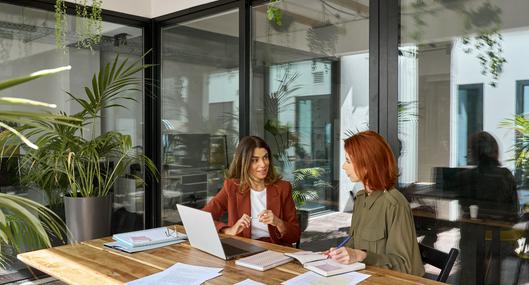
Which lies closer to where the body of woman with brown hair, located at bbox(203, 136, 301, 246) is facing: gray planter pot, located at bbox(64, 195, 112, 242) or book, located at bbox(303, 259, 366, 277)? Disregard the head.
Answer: the book

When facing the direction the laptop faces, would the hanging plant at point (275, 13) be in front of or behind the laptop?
in front

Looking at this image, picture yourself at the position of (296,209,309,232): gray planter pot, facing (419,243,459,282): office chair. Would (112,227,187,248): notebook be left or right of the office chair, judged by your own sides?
right

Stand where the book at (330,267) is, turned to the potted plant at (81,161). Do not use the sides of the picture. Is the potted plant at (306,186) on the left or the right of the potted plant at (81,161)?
right

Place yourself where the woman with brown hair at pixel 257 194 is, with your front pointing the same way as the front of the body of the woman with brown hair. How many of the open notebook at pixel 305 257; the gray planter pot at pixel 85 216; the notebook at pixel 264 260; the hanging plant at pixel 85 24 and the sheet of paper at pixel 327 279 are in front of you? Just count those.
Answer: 3

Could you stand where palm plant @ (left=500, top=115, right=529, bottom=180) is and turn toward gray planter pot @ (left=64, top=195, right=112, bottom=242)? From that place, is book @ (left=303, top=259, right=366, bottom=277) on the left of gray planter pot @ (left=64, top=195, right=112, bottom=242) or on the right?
left

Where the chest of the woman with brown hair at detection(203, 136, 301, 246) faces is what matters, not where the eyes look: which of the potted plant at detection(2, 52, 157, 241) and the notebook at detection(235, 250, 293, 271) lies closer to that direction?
the notebook

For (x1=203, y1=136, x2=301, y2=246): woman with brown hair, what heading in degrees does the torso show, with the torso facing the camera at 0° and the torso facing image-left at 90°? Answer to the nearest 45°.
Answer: approximately 0°

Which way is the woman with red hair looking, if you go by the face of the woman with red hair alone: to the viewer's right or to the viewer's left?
to the viewer's left

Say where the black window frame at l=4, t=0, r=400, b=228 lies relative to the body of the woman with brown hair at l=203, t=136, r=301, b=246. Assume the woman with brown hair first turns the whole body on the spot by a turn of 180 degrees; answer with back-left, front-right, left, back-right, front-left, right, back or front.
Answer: front

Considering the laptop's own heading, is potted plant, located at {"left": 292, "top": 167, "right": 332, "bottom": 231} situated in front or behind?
in front

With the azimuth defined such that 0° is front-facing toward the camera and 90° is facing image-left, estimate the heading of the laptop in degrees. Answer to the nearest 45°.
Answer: approximately 225°

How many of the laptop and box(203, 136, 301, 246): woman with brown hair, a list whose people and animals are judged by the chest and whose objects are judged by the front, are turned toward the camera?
1

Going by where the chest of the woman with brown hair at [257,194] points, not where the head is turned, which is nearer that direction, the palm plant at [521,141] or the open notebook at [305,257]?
the open notebook

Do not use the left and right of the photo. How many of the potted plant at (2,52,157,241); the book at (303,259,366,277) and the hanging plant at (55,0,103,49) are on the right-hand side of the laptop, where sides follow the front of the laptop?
1

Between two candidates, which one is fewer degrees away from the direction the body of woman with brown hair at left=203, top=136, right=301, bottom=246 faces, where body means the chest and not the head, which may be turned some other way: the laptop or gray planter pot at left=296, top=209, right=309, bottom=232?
the laptop

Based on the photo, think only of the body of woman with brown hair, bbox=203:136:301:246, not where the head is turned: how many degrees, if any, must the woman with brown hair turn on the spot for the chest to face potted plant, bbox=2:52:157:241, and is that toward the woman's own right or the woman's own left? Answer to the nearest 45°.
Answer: approximately 135° to the woman's own right
